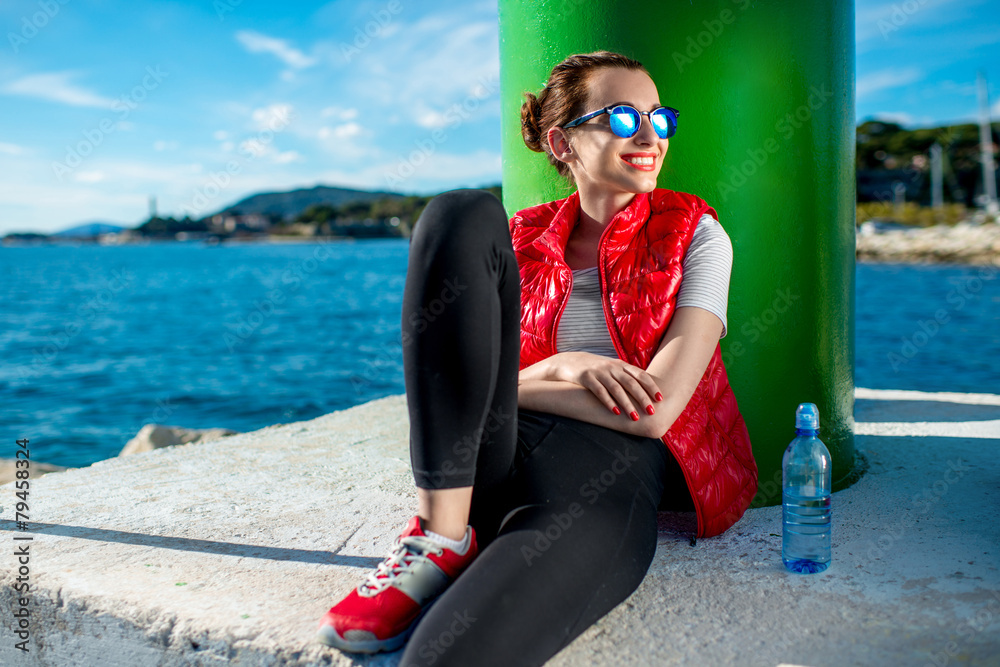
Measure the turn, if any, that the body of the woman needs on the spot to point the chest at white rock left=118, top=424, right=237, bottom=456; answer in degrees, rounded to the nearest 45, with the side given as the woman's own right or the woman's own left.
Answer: approximately 90° to the woman's own right

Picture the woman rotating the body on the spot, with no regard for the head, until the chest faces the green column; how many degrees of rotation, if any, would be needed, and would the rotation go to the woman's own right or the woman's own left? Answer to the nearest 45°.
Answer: approximately 180°

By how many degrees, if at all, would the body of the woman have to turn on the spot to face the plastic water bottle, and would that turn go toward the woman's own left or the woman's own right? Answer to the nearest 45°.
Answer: approximately 135° to the woman's own left

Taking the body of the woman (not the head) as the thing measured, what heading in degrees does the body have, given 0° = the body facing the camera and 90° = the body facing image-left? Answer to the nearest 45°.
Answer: approximately 45°

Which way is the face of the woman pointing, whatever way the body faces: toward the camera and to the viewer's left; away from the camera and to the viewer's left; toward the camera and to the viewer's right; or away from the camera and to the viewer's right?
toward the camera and to the viewer's right
